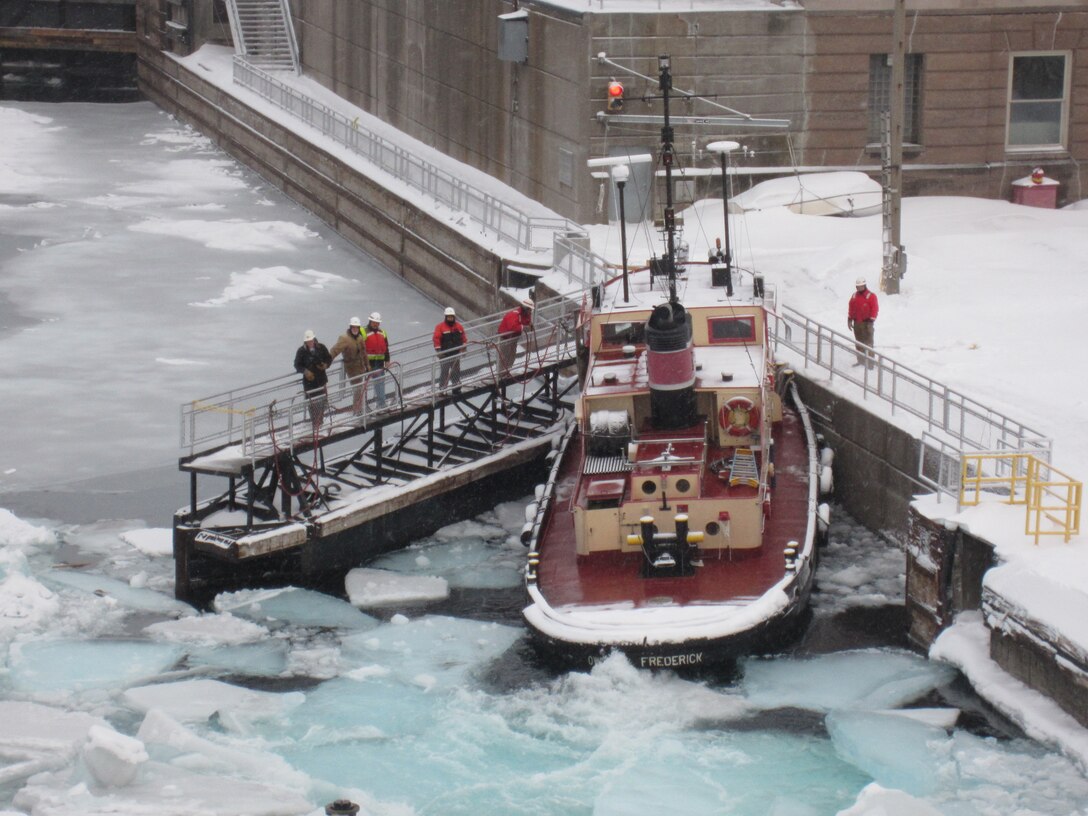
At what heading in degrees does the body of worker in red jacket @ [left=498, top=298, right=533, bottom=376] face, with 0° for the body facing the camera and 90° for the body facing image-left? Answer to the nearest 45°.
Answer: approximately 270°

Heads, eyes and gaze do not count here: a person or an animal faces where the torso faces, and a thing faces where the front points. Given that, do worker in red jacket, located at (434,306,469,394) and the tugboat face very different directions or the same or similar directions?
very different directions

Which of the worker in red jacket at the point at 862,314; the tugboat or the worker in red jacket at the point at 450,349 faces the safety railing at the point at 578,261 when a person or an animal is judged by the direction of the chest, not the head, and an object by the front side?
the tugboat

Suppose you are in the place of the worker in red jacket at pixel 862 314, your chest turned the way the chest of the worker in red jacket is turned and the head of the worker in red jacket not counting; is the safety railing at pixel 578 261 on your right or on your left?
on your right

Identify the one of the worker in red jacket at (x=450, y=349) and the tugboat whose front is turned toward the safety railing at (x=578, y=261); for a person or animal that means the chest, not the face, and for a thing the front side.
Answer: the tugboat

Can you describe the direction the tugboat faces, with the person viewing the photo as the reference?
facing away from the viewer
